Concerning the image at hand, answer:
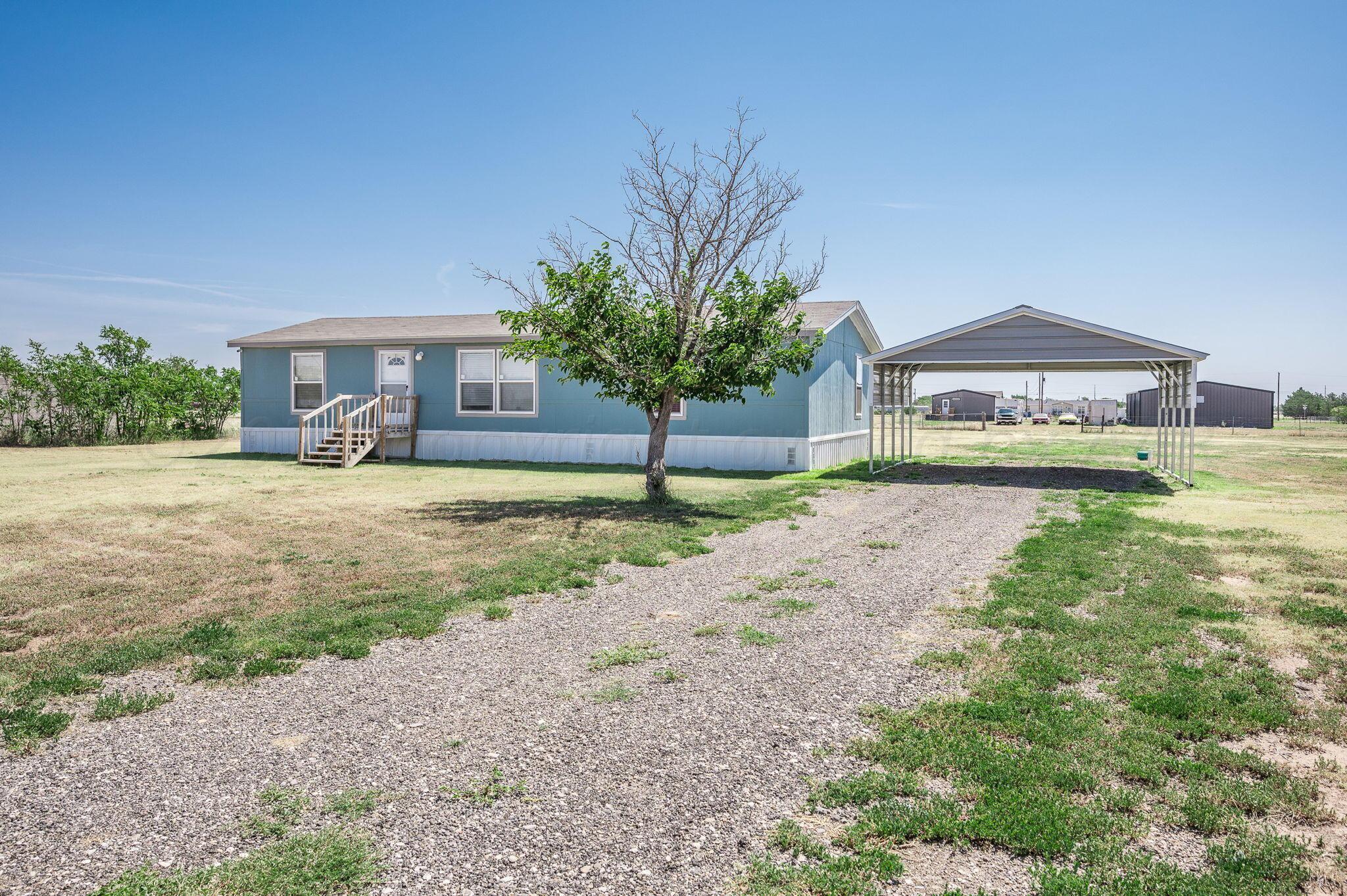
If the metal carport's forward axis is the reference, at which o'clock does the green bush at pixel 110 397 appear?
The green bush is roughly at 3 o'clock from the metal carport.

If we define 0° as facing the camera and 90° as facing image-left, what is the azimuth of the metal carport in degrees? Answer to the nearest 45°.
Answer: approximately 0°

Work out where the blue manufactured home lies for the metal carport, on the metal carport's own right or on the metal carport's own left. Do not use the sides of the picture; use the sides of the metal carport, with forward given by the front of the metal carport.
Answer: on the metal carport's own right

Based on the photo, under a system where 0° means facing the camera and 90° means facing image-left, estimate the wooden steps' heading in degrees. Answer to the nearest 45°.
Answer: approximately 45°

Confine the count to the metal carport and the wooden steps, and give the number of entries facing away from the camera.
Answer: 0

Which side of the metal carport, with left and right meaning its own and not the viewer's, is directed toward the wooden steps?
right

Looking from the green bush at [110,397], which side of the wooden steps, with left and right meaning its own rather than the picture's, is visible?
right

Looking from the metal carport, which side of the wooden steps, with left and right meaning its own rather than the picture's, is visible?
left
